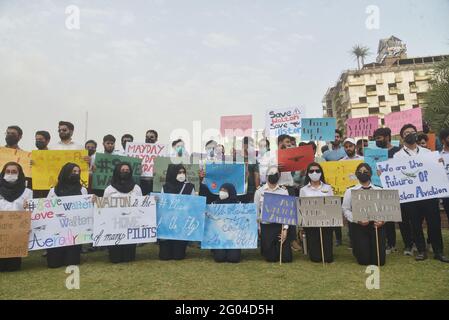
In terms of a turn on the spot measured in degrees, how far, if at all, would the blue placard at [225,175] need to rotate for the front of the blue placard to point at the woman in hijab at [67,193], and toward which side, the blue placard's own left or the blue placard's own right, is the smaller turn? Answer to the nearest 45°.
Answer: approximately 90° to the blue placard's own right

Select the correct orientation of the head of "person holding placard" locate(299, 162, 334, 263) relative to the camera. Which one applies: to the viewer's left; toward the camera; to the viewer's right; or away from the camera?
toward the camera

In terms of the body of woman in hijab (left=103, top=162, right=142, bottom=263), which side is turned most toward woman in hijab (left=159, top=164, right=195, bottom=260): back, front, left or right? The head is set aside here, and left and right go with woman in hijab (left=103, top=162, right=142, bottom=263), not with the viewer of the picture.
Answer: left

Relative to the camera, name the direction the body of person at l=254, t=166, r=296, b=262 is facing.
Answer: toward the camera

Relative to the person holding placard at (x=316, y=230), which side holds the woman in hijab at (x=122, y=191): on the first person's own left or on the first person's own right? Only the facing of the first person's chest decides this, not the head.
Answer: on the first person's own right

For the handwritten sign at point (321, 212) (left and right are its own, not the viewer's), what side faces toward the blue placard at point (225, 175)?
right

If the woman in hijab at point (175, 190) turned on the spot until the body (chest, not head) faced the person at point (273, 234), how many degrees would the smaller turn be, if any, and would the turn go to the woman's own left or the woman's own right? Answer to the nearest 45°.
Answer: approximately 45° to the woman's own left

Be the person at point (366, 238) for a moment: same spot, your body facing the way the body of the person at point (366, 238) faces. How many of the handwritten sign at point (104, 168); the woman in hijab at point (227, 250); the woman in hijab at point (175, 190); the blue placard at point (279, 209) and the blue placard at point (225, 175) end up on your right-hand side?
5

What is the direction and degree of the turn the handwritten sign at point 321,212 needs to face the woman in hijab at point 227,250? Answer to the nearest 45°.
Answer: approximately 90° to its right

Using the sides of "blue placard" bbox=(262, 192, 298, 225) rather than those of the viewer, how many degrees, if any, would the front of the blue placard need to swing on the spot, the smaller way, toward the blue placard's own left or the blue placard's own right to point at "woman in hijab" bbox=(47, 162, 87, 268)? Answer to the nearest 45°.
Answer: approximately 90° to the blue placard's own right

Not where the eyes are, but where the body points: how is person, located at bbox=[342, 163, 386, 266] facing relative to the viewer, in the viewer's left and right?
facing the viewer

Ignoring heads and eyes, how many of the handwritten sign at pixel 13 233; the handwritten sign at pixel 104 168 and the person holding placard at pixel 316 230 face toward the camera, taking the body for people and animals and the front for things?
3

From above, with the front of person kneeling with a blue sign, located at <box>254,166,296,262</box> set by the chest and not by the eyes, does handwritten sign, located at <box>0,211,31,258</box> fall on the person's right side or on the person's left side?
on the person's right side

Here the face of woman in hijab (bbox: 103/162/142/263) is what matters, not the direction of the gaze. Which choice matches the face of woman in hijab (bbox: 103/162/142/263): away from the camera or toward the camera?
toward the camera

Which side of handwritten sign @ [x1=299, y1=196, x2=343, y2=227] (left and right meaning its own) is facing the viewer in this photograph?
front

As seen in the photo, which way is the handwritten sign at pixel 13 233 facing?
toward the camera
